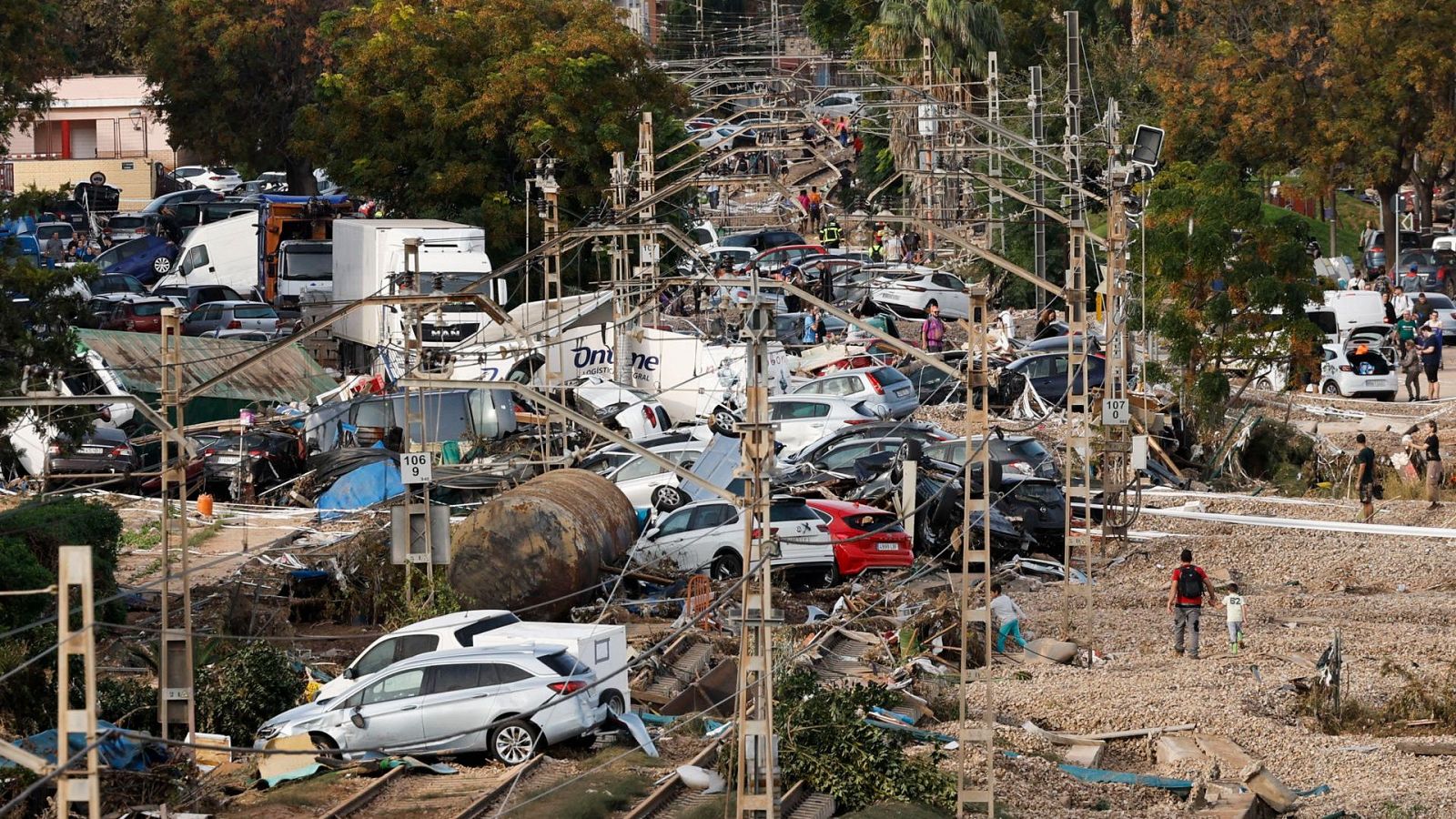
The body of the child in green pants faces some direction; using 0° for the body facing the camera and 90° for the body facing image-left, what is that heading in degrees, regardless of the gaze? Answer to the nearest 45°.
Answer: approximately 90°

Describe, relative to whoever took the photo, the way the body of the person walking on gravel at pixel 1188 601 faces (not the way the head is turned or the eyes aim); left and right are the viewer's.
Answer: facing away from the viewer

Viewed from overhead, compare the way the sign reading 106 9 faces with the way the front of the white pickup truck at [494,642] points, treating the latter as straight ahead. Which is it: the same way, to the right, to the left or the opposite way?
to the left

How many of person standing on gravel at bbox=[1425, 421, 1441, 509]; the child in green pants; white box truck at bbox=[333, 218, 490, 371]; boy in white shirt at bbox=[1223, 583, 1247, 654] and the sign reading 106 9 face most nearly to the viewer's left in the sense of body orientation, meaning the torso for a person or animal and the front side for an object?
2

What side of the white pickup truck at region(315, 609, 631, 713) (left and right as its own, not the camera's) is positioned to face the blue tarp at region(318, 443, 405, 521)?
right

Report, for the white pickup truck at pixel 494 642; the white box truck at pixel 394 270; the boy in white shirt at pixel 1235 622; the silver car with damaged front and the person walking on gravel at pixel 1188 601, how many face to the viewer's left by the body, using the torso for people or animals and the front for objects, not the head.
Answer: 2

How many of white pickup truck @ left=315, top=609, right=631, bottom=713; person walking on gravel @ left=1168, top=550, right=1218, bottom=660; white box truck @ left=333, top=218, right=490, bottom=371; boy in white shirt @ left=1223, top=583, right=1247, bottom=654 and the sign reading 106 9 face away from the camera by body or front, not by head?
2

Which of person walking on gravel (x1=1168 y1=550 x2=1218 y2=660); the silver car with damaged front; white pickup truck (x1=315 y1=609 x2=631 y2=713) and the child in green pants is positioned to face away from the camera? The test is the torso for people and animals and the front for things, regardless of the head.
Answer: the person walking on gravel

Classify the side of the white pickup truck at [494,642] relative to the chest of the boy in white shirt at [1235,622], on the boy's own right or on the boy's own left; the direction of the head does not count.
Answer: on the boy's own left

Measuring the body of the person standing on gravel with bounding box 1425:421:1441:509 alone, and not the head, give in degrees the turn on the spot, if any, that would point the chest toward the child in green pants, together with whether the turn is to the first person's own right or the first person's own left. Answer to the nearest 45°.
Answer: approximately 45° to the first person's own left

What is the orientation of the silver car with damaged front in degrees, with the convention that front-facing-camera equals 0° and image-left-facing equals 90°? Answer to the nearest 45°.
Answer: approximately 90°

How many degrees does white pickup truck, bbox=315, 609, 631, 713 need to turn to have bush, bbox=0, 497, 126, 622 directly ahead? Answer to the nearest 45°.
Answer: approximately 45° to its right

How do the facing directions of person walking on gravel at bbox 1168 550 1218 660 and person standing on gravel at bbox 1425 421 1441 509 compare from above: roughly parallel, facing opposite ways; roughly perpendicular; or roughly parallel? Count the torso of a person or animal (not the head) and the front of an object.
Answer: roughly perpendicular

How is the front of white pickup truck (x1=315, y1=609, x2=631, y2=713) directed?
to the viewer's left

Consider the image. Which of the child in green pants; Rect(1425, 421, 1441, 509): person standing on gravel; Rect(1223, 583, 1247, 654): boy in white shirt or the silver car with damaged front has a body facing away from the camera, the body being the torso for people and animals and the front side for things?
the boy in white shirt

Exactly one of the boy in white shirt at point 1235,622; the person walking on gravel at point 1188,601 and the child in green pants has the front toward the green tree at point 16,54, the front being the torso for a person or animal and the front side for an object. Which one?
the child in green pants
